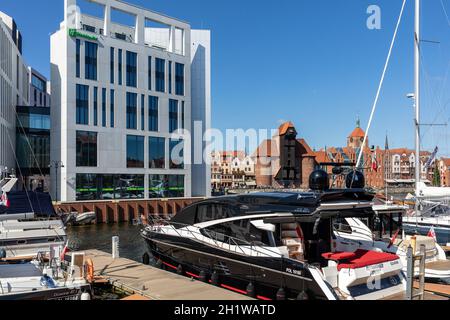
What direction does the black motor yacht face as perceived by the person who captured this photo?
facing away from the viewer and to the left of the viewer

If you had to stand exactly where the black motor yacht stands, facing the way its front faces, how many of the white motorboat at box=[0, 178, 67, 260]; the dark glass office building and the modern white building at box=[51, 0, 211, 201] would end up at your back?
0

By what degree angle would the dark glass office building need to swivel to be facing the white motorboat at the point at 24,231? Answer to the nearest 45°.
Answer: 0° — it already faces it

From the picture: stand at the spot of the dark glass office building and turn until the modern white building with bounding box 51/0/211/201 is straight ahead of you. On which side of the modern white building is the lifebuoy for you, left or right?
right

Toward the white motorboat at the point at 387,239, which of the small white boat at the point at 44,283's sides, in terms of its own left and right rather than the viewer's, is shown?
back

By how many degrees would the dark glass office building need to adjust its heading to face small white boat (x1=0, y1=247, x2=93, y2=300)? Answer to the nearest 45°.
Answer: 0° — it already faces it

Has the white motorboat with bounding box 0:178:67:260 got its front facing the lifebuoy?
no

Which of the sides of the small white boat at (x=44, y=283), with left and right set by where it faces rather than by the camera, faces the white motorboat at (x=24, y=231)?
right

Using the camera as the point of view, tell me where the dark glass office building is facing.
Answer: facing the viewer

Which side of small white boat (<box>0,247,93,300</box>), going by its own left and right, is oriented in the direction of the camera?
left

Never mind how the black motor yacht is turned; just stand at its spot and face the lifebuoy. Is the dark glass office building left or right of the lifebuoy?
right

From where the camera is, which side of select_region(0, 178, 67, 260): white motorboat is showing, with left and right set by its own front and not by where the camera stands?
right
